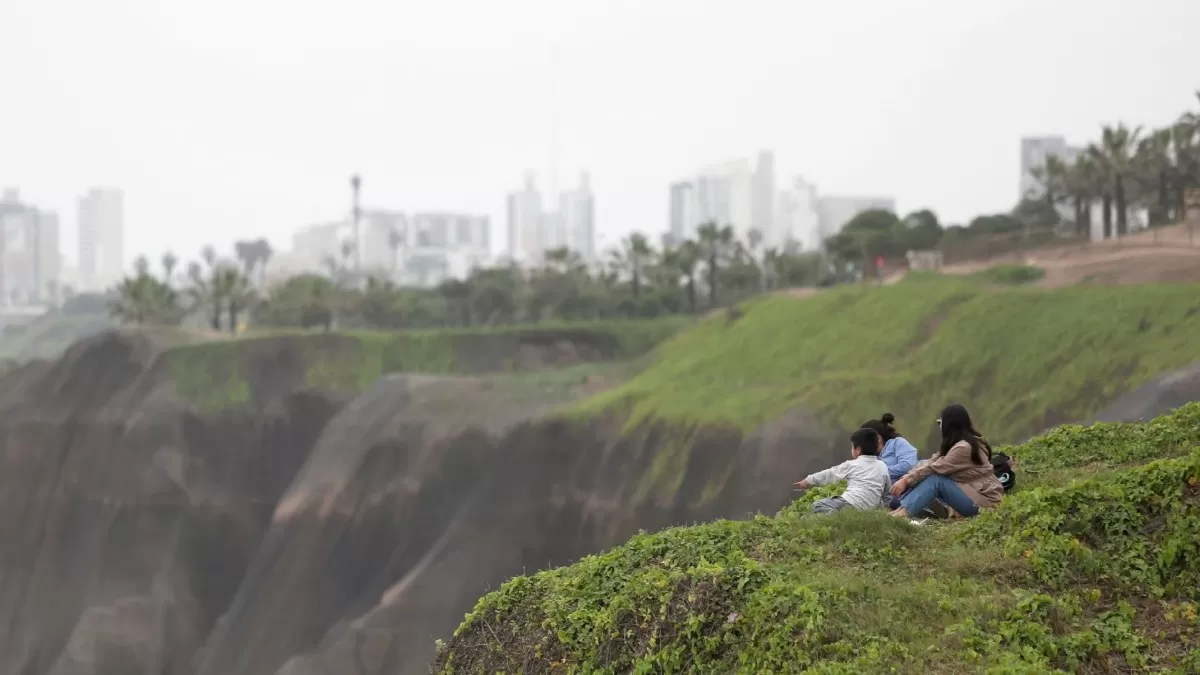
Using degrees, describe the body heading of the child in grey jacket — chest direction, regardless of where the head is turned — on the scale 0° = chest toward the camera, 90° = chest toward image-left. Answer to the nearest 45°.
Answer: approximately 135°

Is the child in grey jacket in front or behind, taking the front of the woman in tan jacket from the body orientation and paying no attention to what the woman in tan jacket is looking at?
in front

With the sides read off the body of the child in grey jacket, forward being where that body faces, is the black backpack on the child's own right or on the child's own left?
on the child's own right

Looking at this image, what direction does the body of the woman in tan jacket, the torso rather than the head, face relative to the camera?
to the viewer's left

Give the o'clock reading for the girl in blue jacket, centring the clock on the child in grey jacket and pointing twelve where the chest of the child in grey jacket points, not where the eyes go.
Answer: The girl in blue jacket is roughly at 2 o'clock from the child in grey jacket.

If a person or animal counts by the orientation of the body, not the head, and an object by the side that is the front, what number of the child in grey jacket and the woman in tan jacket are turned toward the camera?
0

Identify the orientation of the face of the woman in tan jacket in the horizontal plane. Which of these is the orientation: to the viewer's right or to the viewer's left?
to the viewer's left
